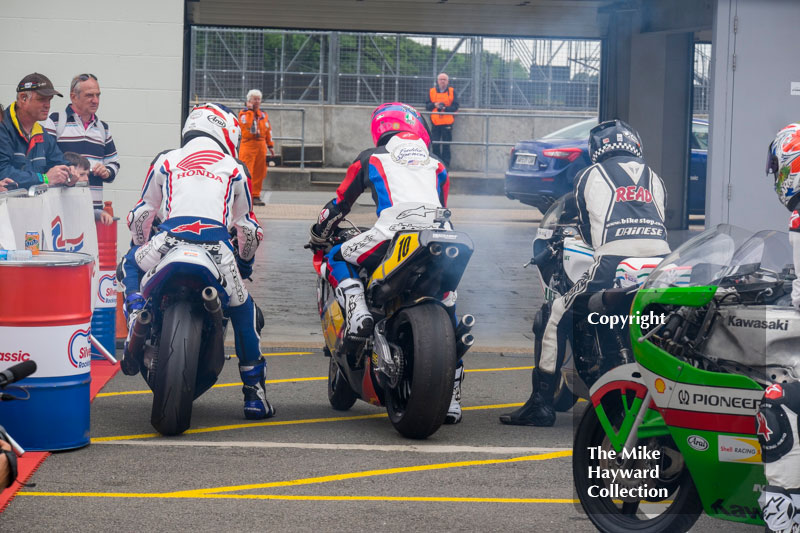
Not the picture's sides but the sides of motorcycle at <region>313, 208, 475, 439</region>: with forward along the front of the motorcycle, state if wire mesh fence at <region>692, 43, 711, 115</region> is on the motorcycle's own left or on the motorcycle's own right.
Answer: on the motorcycle's own right

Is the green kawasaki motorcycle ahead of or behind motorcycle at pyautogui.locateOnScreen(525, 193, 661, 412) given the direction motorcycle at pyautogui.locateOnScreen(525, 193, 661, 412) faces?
behind

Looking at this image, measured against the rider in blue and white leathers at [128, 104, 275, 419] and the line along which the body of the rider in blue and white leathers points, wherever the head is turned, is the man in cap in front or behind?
in front

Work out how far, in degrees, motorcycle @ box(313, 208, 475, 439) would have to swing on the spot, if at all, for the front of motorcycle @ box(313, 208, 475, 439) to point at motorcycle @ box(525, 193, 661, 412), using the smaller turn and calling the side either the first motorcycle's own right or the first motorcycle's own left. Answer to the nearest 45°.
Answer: approximately 90° to the first motorcycle's own right

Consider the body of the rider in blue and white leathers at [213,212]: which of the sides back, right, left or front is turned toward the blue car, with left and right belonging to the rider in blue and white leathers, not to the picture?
front

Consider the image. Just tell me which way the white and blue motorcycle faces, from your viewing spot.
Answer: facing away from the viewer

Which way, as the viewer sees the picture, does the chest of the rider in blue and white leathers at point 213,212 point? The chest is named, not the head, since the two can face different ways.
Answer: away from the camera

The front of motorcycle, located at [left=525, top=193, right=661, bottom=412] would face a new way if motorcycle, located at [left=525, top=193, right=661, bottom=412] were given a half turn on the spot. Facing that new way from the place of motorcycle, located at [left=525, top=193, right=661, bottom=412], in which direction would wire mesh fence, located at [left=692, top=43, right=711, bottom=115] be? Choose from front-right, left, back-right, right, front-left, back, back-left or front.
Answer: back-left

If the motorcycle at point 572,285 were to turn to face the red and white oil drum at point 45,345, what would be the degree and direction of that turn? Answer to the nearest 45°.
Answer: approximately 90° to its left

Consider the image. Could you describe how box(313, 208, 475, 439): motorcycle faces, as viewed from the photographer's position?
facing away from the viewer and to the left of the viewer

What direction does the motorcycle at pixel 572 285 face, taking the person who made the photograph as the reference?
facing away from the viewer and to the left of the viewer

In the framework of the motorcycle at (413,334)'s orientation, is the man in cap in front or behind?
in front

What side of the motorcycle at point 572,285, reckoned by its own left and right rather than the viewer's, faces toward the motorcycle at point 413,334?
left

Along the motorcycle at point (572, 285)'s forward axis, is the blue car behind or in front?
in front
